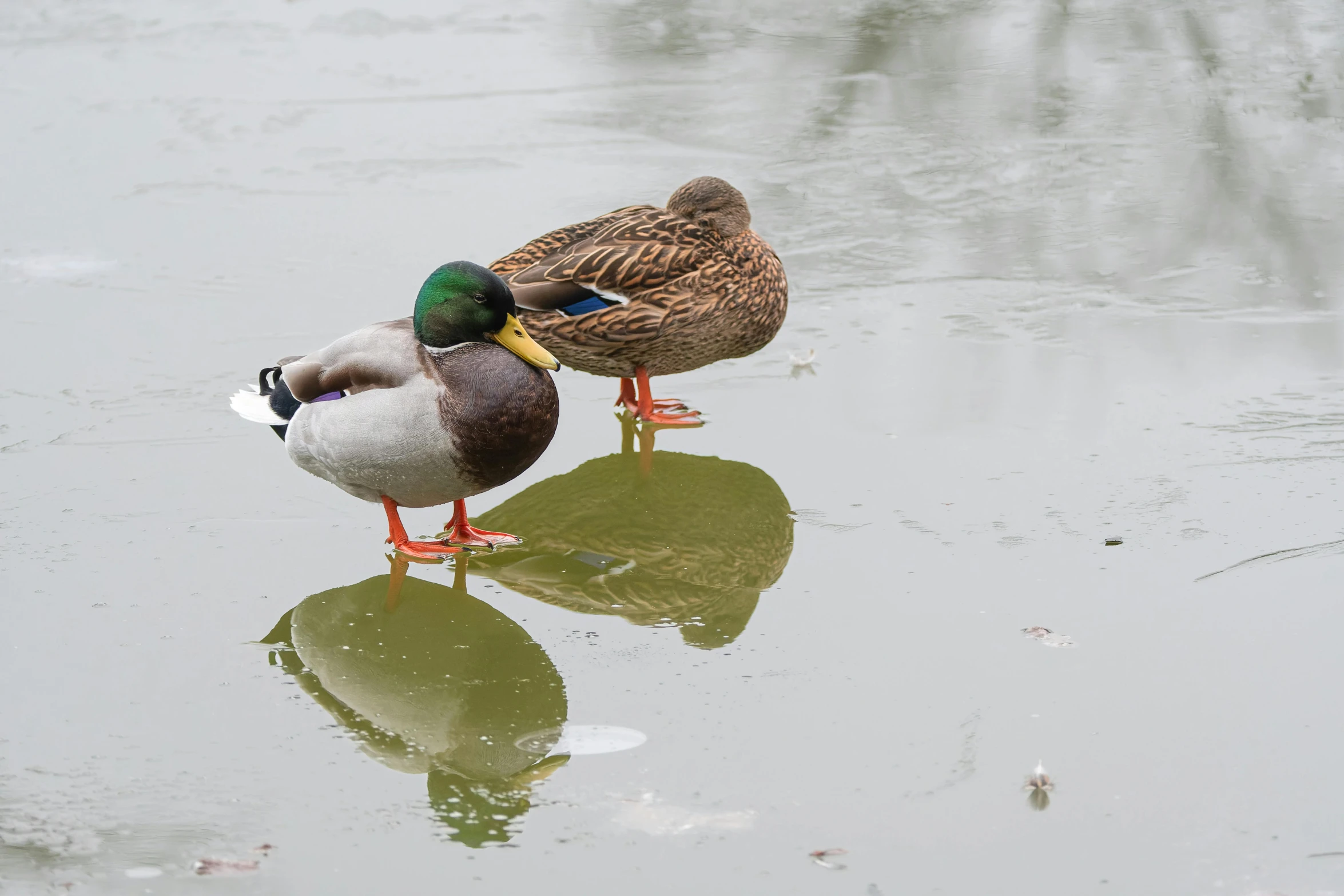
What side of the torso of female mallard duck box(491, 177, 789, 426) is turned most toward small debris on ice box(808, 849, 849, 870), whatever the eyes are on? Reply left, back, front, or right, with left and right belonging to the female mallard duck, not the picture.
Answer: right

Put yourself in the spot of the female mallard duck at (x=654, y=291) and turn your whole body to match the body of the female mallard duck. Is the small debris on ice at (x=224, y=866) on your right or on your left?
on your right

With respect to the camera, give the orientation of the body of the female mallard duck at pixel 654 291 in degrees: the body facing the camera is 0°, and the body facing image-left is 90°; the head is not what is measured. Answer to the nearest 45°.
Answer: approximately 270°

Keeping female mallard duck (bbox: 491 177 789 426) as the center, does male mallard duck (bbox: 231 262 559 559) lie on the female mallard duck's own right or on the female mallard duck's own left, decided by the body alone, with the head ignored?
on the female mallard duck's own right
